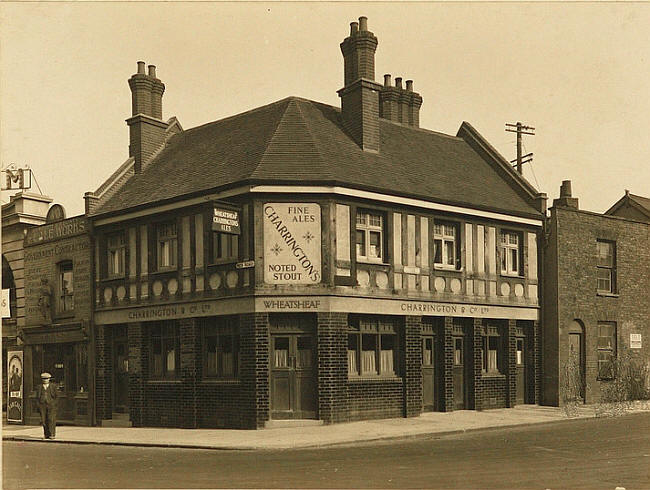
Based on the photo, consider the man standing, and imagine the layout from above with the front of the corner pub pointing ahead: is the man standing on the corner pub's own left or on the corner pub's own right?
on the corner pub's own right

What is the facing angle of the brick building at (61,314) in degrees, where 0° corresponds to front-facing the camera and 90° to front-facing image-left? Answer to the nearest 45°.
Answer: approximately 45°

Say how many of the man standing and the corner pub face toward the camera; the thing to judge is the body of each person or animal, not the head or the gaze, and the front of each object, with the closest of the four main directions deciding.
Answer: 2

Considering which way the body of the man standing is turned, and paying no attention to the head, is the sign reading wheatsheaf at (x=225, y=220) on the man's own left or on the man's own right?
on the man's own left

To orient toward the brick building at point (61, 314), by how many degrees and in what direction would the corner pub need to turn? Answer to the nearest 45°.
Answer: approximately 135° to its right

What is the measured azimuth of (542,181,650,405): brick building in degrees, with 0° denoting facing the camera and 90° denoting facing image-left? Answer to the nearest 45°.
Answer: approximately 315°

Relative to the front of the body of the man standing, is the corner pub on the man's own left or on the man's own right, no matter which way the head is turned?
on the man's own left

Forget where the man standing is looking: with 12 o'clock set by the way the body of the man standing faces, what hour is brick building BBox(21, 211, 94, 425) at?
The brick building is roughly at 6 o'clock from the man standing.

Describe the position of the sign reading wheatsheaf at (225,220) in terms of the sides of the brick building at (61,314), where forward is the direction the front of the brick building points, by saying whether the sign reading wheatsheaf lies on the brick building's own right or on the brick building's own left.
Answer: on the brick building's own left
